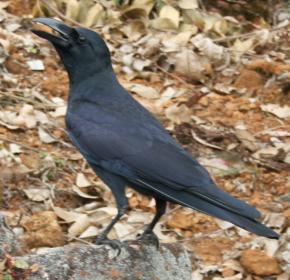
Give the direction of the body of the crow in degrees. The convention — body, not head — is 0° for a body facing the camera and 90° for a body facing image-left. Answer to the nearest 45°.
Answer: approximately 90°

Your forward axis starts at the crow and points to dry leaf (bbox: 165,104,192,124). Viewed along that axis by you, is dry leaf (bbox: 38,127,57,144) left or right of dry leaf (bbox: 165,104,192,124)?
left

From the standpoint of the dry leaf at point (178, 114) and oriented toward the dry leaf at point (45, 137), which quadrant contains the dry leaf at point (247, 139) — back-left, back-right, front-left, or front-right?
back-left

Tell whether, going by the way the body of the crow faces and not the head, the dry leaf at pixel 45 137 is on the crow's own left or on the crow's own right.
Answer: on the crow's own right

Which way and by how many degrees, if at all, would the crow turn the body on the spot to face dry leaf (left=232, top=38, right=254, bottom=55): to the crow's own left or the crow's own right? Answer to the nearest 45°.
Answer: approximately 90° to the crow's own right

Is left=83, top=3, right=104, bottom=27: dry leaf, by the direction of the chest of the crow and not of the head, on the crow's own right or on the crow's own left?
on the crow's own right

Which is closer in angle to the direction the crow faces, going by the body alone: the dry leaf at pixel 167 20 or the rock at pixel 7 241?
the rock

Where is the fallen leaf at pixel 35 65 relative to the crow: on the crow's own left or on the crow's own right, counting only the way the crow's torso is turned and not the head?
on the crow's own right

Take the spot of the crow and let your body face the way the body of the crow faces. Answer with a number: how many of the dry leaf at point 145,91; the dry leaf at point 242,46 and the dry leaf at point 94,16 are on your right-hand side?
3

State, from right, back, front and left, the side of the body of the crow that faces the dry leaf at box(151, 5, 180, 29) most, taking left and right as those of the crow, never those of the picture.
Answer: right
